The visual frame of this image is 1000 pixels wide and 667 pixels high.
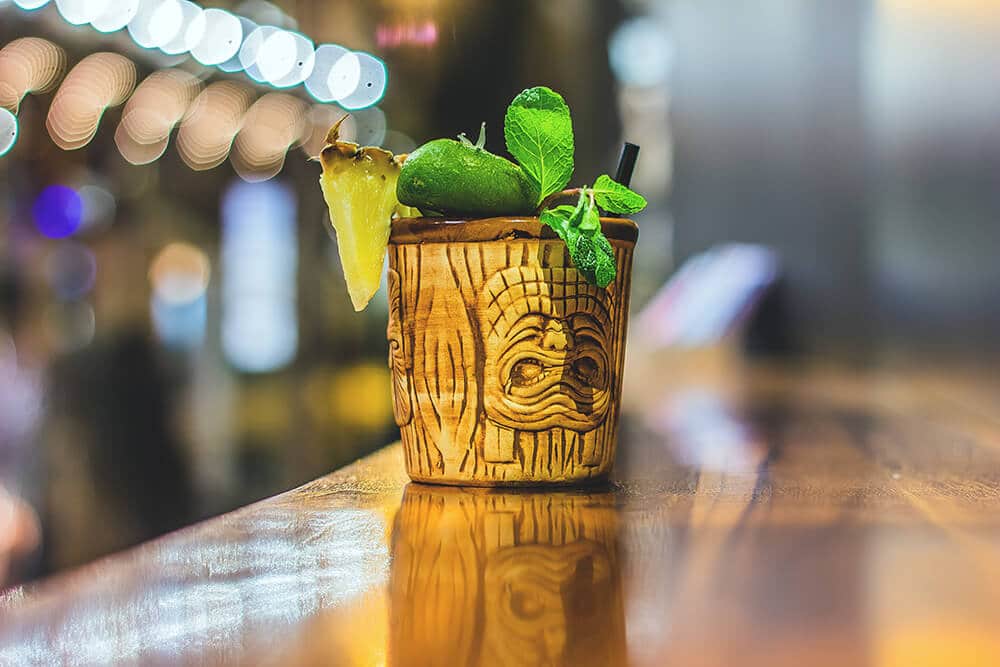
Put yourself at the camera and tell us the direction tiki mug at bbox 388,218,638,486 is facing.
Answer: facing the viewer and to the right of the viewer
